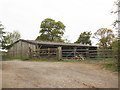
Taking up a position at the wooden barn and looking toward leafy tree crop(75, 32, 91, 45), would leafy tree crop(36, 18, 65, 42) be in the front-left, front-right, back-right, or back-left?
front-left

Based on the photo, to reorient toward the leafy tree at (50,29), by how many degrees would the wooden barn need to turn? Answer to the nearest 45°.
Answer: approximately 135° to its left

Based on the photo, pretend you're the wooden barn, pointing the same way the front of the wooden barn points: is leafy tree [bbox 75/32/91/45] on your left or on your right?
on your left
